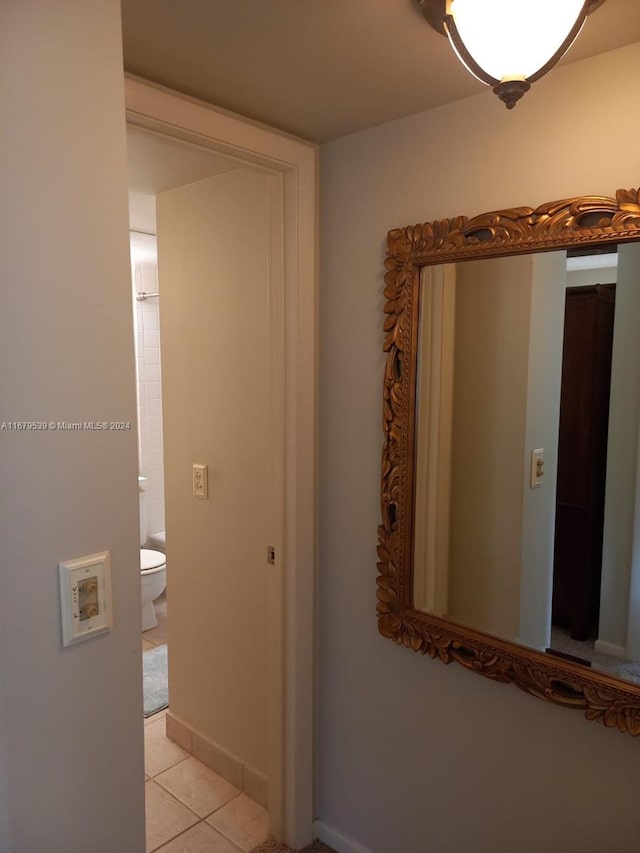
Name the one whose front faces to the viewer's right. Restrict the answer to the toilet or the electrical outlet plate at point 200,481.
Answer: the toilet

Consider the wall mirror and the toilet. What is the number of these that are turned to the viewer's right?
1

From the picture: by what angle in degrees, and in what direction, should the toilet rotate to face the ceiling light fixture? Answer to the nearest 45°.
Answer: approximately 90° to its right

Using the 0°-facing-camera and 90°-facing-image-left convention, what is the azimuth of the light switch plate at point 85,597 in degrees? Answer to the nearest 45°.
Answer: approximately 315°

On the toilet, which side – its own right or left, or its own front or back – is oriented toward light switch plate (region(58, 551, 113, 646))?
right

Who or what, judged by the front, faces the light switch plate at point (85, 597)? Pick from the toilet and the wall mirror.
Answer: the wall mirror

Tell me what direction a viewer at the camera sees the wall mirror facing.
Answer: facing the viewer and to the left of the viewer

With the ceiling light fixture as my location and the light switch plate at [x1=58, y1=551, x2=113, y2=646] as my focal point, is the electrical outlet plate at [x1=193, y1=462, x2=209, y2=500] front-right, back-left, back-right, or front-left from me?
front-right

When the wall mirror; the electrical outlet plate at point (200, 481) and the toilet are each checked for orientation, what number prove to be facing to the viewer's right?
1

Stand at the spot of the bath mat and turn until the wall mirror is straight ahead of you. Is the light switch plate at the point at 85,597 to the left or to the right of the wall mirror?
right

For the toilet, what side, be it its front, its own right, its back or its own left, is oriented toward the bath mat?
right

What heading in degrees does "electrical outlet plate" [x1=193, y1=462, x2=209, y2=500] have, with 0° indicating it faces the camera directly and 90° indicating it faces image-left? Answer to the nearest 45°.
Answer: approximately 45°
